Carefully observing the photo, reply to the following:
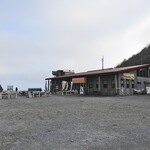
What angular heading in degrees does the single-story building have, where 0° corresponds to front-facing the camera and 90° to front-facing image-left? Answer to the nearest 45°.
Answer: approximately 45°
